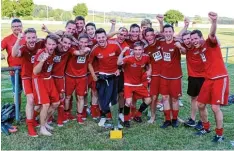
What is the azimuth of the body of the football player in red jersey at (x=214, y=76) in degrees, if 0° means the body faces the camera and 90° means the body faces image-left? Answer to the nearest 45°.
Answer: approximately 45°

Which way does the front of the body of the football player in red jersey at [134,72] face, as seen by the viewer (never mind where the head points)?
toward the camera

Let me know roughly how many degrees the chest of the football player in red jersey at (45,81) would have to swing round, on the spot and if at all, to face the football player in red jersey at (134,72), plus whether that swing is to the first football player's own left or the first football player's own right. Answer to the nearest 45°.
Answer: approximately 45° to the first football player's own left

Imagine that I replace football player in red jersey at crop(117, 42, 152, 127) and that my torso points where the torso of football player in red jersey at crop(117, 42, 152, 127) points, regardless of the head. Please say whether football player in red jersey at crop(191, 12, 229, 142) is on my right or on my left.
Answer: on my left

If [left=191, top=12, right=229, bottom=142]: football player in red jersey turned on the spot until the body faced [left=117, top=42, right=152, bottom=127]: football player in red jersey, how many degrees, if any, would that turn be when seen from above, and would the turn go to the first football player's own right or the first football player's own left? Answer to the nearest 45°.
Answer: approximately 45° to the first football player's own right

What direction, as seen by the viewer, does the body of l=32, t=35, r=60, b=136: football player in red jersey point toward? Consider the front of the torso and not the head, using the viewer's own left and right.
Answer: facing the viewer and to the right of the viewer

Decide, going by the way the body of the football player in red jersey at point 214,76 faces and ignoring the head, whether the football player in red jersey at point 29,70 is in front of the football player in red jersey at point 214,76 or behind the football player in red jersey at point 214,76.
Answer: in front

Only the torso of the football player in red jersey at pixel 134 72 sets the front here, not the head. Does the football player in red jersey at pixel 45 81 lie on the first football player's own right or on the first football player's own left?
on the first football player's own right

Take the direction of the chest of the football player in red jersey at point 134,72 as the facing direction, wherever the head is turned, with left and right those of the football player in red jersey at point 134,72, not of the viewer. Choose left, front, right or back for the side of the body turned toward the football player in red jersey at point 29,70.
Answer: right

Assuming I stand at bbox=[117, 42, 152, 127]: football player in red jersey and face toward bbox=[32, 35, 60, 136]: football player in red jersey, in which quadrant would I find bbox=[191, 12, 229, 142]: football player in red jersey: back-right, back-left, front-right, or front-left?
back-left

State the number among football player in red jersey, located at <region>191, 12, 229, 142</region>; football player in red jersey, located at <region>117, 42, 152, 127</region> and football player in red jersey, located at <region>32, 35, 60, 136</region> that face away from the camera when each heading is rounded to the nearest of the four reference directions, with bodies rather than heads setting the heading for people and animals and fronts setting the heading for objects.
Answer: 0

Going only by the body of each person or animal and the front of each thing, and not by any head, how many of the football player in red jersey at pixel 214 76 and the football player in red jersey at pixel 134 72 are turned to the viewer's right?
0
